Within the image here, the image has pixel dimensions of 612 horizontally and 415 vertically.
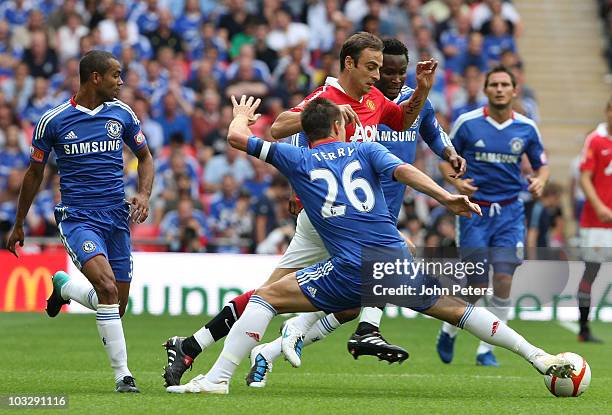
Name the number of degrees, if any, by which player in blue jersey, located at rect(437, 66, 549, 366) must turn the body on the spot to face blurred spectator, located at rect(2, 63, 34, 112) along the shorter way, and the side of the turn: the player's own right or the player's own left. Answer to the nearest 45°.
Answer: approximately 135° to the player's own right

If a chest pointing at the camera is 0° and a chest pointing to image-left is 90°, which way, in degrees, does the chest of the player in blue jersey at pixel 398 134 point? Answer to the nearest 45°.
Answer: approximately 0°

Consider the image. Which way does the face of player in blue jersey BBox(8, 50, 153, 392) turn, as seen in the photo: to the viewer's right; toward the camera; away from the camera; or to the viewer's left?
to the viewer's right

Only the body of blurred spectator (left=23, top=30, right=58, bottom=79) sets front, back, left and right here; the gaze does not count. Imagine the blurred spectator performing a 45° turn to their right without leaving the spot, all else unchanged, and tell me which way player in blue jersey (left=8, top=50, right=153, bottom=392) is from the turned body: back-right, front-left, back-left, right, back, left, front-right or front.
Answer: front-left

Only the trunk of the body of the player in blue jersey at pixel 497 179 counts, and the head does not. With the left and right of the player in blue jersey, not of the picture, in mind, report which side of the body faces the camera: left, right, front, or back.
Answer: front

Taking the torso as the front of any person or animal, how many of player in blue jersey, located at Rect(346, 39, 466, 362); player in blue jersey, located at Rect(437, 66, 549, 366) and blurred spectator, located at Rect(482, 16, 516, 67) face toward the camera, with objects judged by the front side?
3

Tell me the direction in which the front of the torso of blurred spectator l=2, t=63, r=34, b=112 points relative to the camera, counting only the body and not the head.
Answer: toward the camera

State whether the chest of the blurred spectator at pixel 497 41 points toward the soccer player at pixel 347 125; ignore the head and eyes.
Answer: yes

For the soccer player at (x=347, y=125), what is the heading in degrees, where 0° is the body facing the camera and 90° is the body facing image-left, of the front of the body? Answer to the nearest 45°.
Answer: approximately 315°

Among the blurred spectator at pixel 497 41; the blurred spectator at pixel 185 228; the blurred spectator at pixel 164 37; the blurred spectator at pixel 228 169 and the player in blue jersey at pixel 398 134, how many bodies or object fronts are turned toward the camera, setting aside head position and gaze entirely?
5

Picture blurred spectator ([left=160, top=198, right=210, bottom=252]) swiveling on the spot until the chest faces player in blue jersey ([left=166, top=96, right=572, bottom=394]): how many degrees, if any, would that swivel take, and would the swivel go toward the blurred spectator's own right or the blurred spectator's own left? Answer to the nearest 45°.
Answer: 0° — they already face them

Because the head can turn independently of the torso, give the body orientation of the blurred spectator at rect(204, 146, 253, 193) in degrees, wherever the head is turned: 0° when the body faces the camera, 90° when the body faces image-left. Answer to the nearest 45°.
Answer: approximately 0°

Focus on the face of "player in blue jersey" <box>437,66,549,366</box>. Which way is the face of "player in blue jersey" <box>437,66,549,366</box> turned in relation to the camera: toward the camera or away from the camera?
toward the camera

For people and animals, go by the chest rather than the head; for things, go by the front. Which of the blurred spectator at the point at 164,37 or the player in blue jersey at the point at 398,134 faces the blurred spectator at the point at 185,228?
the blurred spectator at the point at 164,37

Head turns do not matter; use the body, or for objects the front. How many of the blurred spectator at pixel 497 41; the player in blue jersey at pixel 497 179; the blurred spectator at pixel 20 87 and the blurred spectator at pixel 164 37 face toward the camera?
4

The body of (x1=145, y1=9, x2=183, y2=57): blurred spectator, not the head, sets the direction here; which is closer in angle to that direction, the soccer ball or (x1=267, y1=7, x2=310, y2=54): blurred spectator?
the soccer ball

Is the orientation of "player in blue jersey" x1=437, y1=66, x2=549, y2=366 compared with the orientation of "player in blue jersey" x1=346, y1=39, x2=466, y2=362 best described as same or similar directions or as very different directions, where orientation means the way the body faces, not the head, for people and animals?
same or similar directions

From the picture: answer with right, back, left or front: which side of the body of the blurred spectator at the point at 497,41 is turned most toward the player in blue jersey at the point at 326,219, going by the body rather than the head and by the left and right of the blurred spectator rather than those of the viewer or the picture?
front
